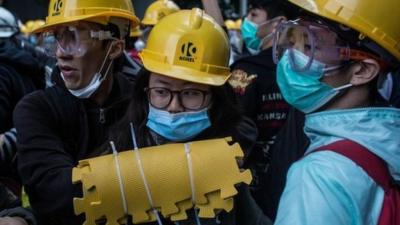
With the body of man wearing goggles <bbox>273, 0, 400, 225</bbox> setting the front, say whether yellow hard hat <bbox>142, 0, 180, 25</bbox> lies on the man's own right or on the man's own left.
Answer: on the man's own right

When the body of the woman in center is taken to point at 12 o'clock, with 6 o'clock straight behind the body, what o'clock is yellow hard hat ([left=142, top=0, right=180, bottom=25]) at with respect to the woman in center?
The yellow hard hat is roughly at 6 o'clock from the woman in center.

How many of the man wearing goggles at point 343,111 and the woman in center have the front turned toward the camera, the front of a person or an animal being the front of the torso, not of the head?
1

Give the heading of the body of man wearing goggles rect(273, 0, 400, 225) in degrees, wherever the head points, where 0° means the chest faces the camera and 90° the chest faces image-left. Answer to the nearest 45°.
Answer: approximately 90°

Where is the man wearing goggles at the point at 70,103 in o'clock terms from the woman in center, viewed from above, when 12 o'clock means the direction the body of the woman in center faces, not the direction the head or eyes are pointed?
The man wearing goggles is roughly at 4 o'clock from the woman in center.

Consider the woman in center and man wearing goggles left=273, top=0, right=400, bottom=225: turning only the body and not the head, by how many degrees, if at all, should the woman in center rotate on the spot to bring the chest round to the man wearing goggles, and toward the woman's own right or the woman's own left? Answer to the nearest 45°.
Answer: approximately 45° to the woman's own left

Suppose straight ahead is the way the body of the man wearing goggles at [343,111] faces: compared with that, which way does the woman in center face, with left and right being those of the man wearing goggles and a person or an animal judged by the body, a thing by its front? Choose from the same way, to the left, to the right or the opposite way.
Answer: to the left

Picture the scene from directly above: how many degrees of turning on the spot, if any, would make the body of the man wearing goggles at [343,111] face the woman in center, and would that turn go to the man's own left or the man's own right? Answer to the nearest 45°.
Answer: approximately 45° to the man's own right
